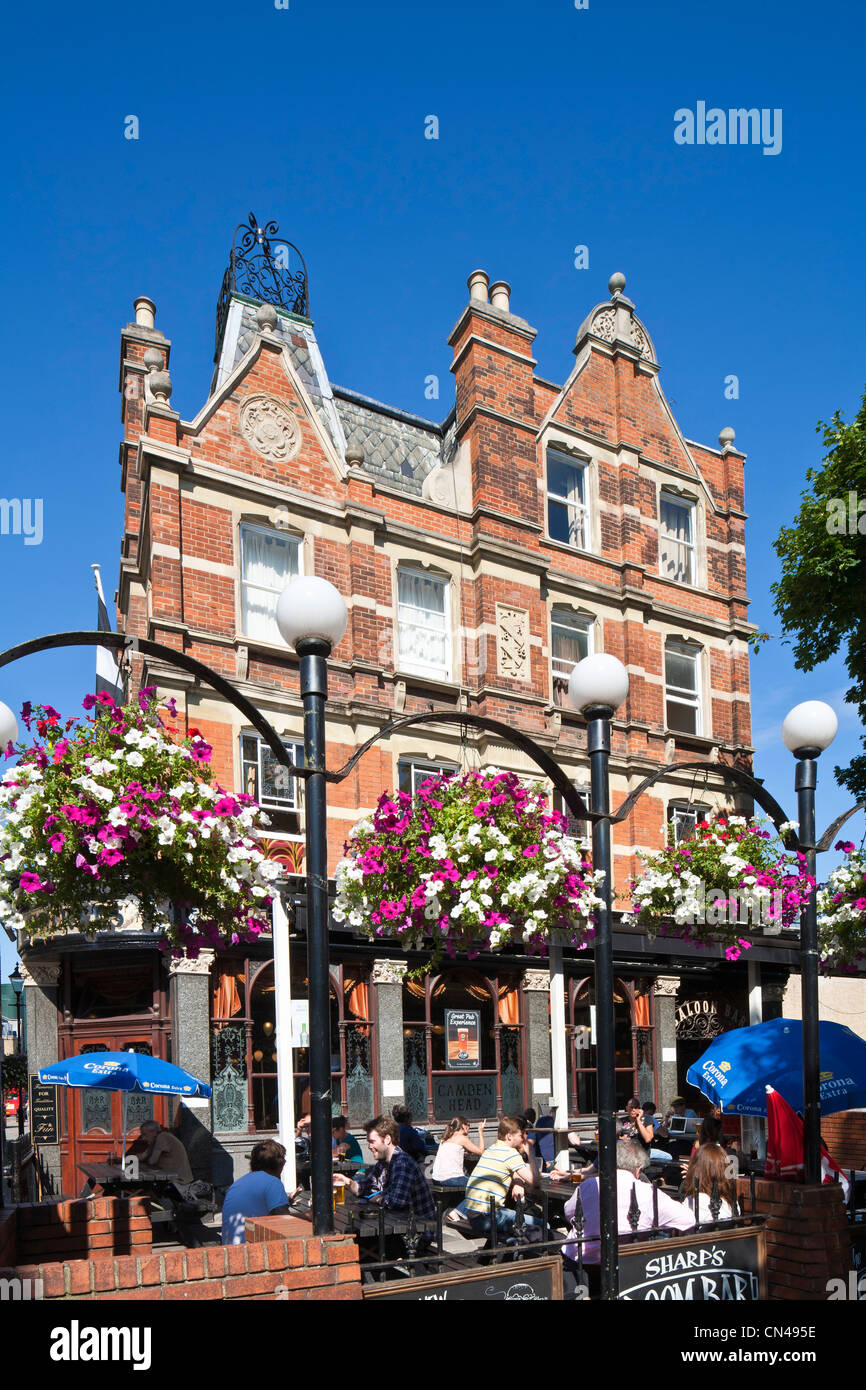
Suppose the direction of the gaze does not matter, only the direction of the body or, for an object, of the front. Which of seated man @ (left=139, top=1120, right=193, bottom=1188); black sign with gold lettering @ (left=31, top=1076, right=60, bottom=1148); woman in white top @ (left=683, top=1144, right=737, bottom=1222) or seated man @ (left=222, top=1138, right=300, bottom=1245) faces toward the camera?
the black sign with gold lettering

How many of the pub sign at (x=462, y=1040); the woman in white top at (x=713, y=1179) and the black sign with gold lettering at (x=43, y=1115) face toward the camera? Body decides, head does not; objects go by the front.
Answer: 2

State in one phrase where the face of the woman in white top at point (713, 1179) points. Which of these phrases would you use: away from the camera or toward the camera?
away from the camera

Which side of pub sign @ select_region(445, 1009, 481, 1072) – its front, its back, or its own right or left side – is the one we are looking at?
front

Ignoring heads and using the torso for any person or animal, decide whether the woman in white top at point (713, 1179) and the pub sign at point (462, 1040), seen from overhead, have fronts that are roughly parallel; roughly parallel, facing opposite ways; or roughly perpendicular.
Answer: roughly parallel, facing opposite ways

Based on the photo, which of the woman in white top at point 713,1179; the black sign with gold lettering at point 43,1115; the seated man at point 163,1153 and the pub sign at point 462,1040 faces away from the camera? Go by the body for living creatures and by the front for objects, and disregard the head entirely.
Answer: the woman in white top

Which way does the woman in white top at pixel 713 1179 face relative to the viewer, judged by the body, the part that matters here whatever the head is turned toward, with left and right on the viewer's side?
facing away from the viewer

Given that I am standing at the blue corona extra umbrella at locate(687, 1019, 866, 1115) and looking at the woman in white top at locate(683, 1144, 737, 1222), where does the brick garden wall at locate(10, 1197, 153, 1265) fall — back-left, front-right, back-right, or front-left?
front-right

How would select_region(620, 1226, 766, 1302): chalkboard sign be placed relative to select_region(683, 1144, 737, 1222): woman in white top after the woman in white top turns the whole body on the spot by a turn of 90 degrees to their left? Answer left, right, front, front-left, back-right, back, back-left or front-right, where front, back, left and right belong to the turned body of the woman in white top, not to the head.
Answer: left

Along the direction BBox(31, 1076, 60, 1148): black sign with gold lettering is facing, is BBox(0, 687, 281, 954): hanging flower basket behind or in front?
in front

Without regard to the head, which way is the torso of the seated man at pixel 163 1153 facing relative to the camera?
to the viewer's left

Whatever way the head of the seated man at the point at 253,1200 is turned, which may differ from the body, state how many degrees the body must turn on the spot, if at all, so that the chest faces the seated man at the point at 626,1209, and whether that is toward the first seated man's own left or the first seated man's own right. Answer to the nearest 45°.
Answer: approximately 45° to the first seated man's own right

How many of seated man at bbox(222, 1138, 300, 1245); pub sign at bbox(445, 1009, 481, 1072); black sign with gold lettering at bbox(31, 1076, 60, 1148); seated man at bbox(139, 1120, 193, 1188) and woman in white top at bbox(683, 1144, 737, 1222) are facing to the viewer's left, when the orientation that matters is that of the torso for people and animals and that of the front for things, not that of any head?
1

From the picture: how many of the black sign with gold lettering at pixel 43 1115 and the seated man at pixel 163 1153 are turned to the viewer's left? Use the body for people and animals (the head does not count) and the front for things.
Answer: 1

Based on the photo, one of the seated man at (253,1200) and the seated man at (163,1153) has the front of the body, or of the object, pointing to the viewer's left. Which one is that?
the seated man at (163,1153)

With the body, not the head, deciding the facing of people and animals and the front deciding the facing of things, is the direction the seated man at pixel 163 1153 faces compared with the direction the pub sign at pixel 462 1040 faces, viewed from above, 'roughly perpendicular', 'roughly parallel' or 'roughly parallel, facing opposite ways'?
roughly perpendicular

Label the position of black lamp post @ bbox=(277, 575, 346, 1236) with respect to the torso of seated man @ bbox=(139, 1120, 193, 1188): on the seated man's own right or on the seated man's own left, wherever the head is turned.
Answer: on the seated man's own left
